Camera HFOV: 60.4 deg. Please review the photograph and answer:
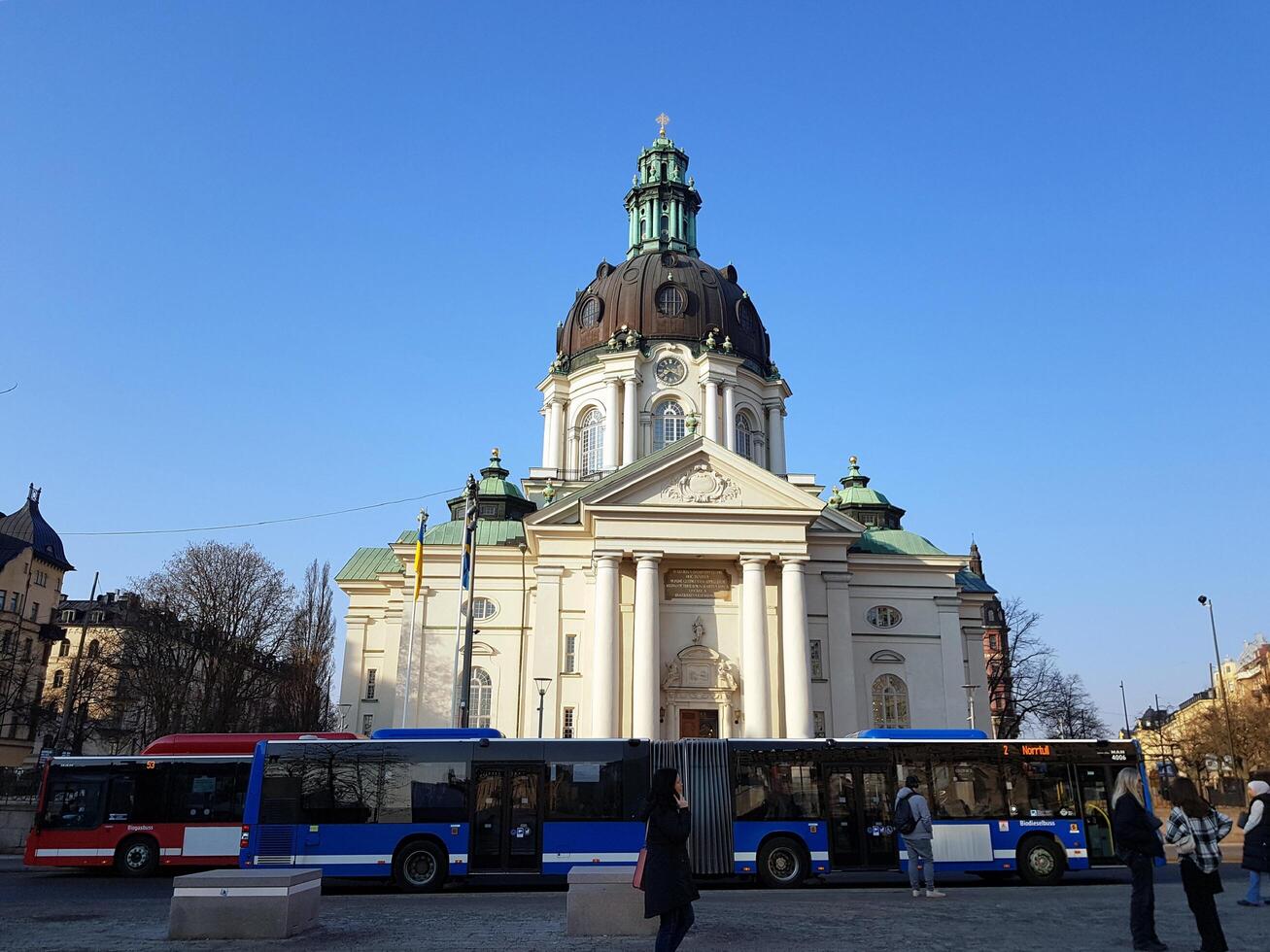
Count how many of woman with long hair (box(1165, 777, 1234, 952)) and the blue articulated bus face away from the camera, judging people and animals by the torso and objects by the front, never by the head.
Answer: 1

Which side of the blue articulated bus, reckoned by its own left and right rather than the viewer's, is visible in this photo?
right

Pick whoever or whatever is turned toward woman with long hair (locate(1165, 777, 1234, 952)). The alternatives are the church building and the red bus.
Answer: the church building

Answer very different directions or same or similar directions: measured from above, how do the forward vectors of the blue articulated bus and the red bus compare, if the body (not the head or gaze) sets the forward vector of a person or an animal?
very different directions

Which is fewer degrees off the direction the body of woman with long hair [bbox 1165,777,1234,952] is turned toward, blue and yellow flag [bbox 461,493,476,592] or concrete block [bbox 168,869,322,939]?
the blue and yellow flag

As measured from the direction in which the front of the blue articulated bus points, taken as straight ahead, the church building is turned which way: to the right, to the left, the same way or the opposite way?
to the right

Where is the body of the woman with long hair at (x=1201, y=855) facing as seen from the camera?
away from the camera

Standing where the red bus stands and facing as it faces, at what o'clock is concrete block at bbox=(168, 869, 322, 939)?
The concrete block is roughly at 9 o'clock from the red bus.

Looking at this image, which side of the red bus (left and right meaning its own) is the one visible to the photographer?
left

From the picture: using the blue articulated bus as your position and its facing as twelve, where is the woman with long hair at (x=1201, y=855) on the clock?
The woman with long hair is roughly at 2 o'clock from the blue articulated bus.
